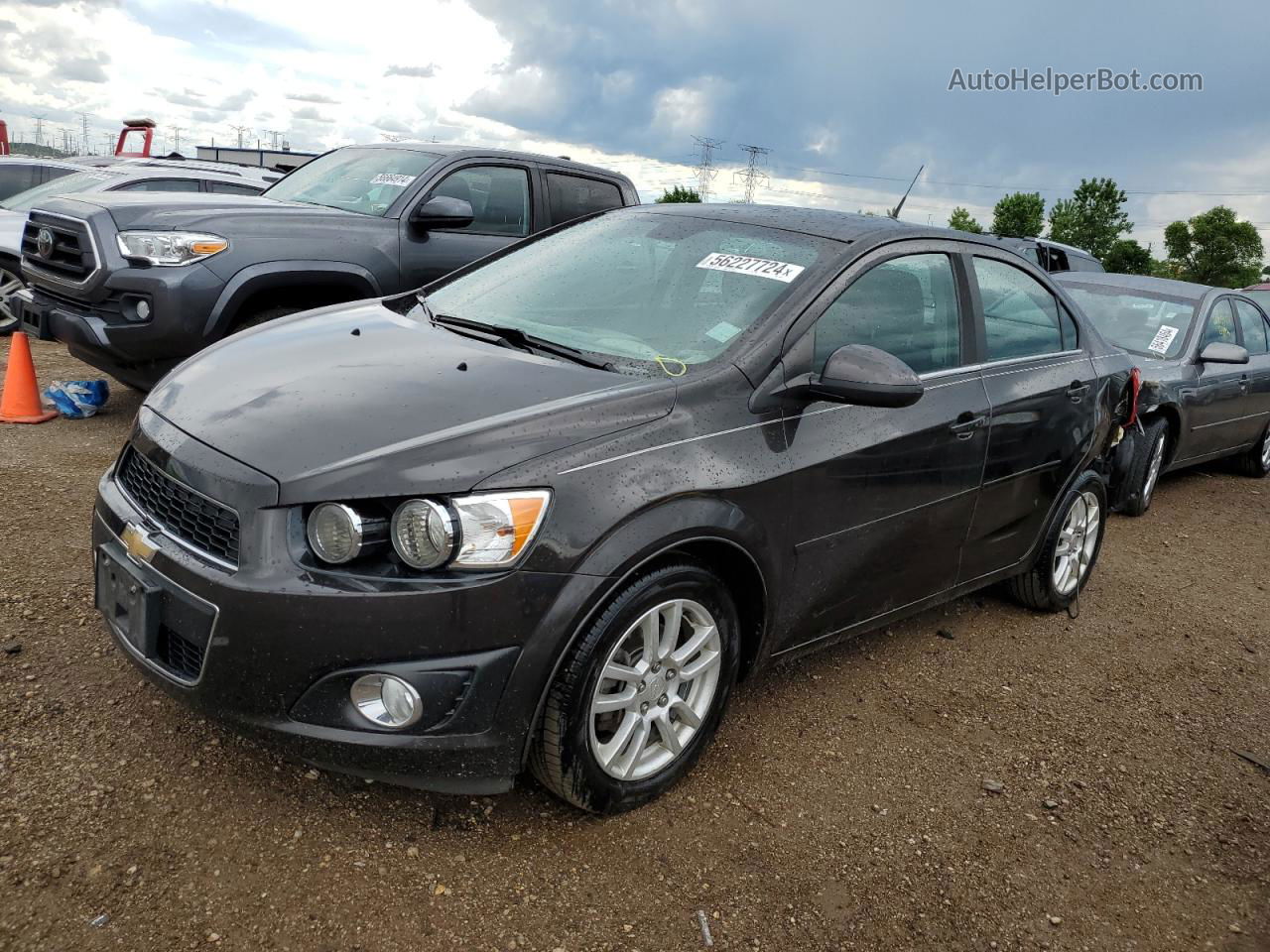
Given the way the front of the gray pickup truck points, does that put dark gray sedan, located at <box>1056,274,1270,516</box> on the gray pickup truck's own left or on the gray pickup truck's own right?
on the gray pickup truck's own left

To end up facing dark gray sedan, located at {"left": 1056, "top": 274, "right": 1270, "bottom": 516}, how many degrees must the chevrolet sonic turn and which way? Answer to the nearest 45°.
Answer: approximately 180°

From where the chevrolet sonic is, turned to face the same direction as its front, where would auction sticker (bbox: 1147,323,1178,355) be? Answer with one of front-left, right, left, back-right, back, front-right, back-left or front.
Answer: back

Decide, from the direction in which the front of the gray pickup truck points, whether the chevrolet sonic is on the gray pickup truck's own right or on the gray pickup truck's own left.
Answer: on the gray pickup truck's own left

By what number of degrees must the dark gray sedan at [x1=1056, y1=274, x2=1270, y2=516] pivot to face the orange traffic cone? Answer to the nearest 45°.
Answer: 0° — it already faces it

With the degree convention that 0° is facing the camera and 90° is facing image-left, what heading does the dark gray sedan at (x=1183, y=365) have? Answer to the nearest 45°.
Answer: approximately 45°

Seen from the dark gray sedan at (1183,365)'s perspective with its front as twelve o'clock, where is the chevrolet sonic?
The chevrolet sonic is roughly at 11 o'clock from the dark gray sedan.
